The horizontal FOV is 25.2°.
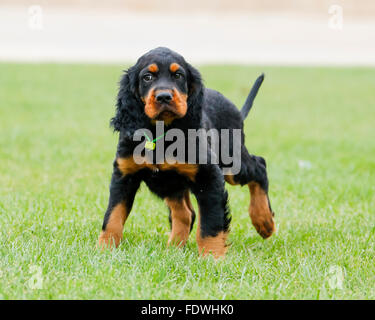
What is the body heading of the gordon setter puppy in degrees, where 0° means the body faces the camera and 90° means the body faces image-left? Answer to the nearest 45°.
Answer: approximately 45°
